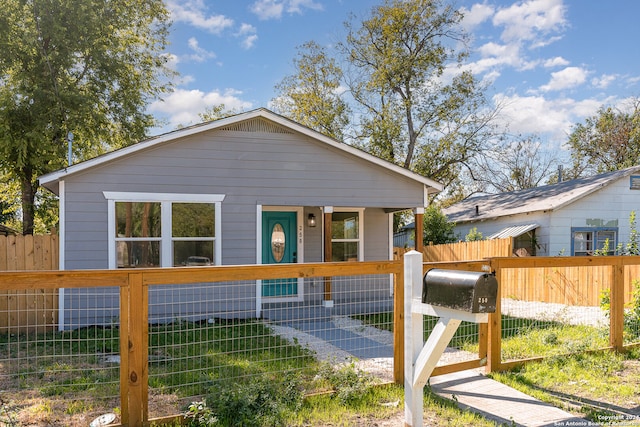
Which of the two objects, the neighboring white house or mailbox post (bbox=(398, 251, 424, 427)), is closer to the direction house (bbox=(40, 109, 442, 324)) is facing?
the mailbox post

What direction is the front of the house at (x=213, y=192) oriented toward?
toward the camera

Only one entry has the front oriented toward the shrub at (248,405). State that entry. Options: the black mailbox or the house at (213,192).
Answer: the house

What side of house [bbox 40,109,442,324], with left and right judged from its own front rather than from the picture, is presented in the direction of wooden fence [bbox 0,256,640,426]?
front

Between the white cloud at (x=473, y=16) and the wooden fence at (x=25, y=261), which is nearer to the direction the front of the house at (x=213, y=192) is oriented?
the wooden fence
